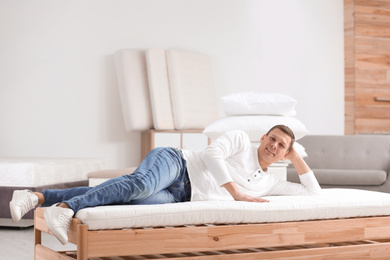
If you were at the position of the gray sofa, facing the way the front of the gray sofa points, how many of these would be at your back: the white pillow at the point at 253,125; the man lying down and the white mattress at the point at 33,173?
0

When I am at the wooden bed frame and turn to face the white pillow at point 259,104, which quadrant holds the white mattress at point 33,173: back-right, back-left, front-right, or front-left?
front-left

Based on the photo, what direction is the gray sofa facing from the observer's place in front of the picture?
facing the viewer

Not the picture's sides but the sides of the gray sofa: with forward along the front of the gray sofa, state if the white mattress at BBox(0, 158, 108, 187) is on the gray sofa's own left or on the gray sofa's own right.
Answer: on the gray sofa's own right

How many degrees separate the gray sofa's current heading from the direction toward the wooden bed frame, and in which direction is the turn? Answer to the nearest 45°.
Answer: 0° — it already faces it

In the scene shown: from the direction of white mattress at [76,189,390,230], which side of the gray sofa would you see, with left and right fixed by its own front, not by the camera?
front

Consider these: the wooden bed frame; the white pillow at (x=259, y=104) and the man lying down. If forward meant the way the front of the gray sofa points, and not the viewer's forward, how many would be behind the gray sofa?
0

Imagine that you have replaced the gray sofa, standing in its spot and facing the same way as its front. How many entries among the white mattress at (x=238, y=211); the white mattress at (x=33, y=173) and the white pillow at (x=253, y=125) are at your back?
0

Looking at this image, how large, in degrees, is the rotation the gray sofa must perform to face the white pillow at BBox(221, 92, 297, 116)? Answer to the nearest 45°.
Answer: approximately 45° to its right

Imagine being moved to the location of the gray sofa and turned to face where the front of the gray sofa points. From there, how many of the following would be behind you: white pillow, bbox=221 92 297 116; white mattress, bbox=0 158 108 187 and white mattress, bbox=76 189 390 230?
0

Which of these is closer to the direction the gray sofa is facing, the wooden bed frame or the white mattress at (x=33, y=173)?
the wooden bed frame

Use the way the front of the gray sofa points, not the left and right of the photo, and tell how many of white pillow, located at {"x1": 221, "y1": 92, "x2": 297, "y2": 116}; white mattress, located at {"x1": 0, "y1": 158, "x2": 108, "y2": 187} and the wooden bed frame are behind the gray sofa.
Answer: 0
